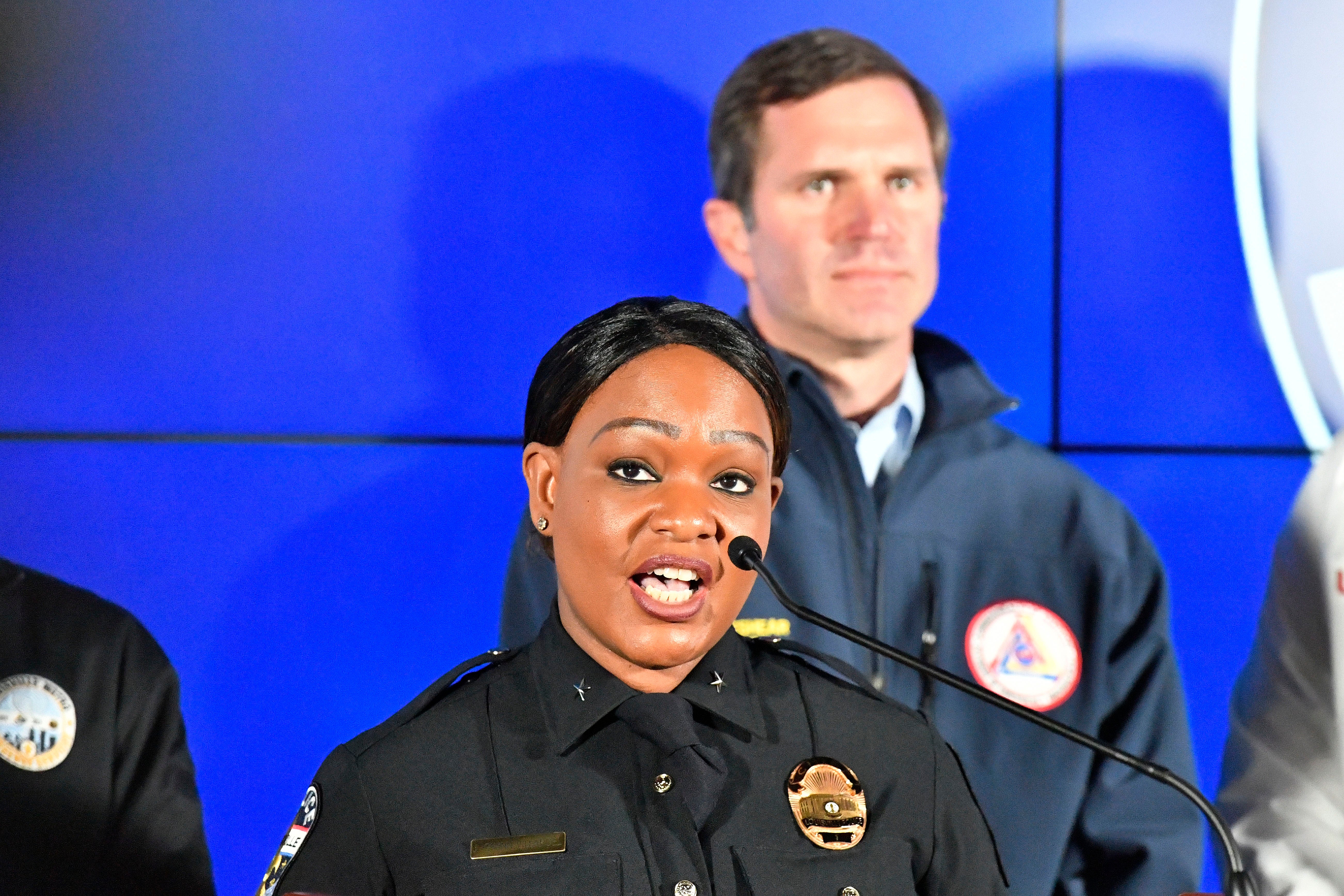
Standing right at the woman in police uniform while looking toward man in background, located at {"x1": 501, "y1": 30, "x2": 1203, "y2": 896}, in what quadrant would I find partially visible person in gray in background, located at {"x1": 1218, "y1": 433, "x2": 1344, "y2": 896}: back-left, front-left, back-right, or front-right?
front-right

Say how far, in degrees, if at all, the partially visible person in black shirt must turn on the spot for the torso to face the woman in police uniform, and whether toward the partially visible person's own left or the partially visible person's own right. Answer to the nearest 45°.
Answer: approximately 45° to the partially visible person's own left

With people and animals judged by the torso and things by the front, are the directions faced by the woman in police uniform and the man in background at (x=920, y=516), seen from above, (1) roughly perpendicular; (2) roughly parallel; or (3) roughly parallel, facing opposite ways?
roughly parallel

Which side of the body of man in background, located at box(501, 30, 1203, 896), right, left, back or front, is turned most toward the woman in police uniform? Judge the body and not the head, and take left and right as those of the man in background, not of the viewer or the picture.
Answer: front

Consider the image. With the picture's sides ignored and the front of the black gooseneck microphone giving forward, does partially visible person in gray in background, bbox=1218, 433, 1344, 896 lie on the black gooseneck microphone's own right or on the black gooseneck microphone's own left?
on the black gooseneck microphone's own right

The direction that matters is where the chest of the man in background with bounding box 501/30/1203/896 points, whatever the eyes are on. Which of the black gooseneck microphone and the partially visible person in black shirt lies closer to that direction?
the black gooseneck microphone

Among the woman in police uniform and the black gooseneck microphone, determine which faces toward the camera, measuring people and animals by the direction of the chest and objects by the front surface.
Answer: the woman in police uniform

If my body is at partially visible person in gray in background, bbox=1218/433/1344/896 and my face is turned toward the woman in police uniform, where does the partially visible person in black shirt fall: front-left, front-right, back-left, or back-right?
front-right

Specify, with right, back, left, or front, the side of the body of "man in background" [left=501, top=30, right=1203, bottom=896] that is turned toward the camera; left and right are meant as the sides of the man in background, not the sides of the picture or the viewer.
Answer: front

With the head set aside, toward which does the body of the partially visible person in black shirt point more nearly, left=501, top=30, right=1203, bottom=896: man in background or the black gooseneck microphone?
the black gooseneck microphone

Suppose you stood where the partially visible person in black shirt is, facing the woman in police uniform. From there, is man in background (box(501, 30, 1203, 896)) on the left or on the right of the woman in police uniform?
left

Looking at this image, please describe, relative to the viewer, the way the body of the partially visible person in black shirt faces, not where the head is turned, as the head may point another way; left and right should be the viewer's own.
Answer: facing the viewer
